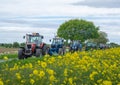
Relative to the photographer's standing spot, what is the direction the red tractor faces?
facing the viewer and to the left of the viewer
